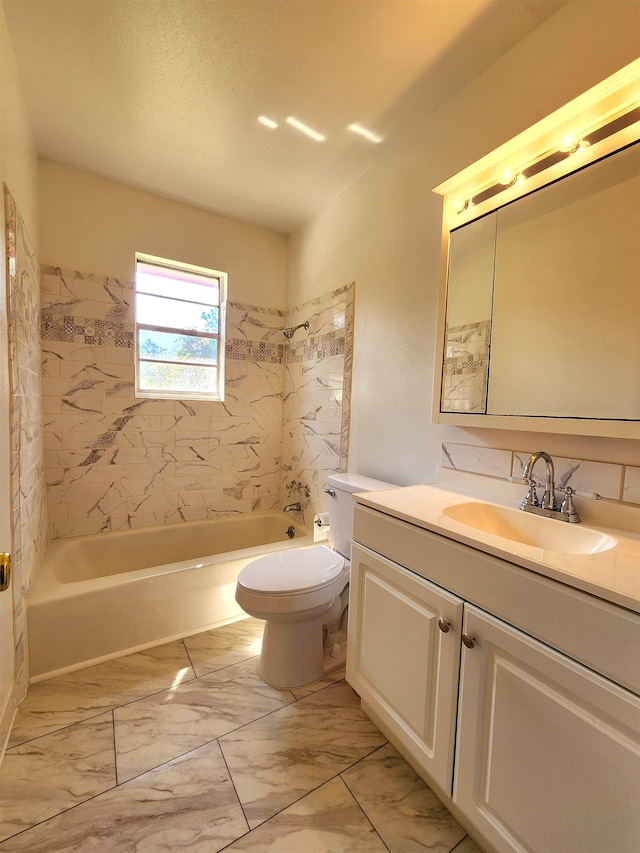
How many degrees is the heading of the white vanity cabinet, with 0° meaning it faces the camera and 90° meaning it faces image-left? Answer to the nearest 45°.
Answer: approximately 45°

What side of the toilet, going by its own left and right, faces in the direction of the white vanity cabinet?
left

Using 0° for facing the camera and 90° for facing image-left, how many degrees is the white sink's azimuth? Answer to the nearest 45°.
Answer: approximately 45°
